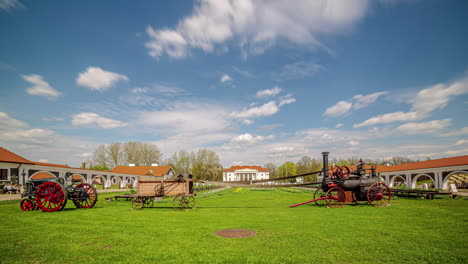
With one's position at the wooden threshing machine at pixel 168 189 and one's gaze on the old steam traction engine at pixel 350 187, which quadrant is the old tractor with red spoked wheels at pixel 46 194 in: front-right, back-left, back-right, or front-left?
back-right

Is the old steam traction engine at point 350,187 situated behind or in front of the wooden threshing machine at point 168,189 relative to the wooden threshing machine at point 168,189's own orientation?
behind

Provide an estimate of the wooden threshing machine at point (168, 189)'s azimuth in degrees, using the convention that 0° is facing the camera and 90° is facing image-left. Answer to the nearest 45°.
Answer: approximately 90°
